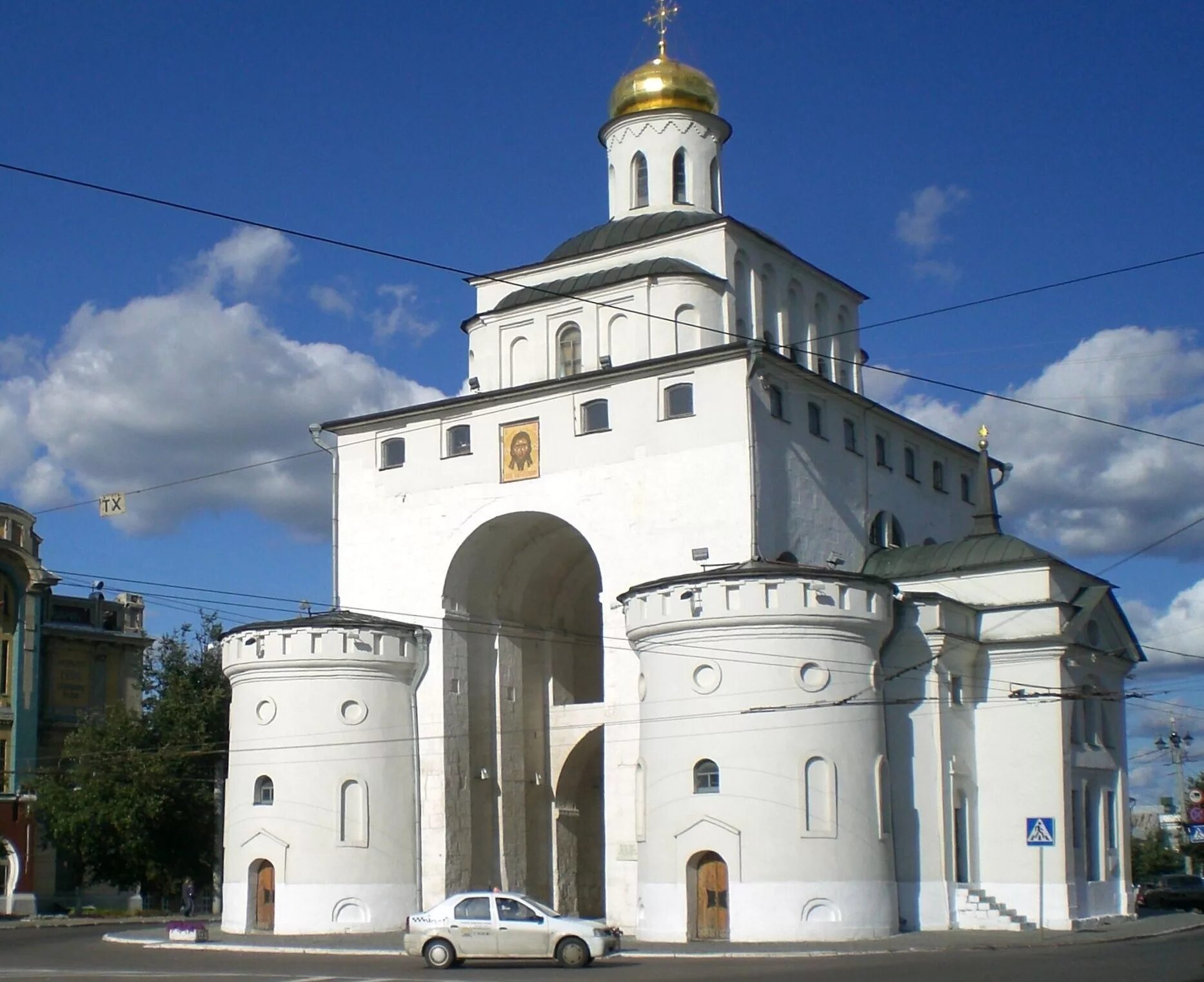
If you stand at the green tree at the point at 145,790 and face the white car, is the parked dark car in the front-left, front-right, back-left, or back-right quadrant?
front-left

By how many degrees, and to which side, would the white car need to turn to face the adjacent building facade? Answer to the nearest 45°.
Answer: approximately 135° to its left

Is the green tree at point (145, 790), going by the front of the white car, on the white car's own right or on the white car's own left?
on the white car's own left

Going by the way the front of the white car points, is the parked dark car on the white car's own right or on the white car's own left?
on the white car's own left

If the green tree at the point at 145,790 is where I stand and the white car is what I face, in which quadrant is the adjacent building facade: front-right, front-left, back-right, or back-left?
back-right

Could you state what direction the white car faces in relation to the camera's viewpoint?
facing to the right of the viewer

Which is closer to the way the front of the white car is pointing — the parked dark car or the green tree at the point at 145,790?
the parked dark car
